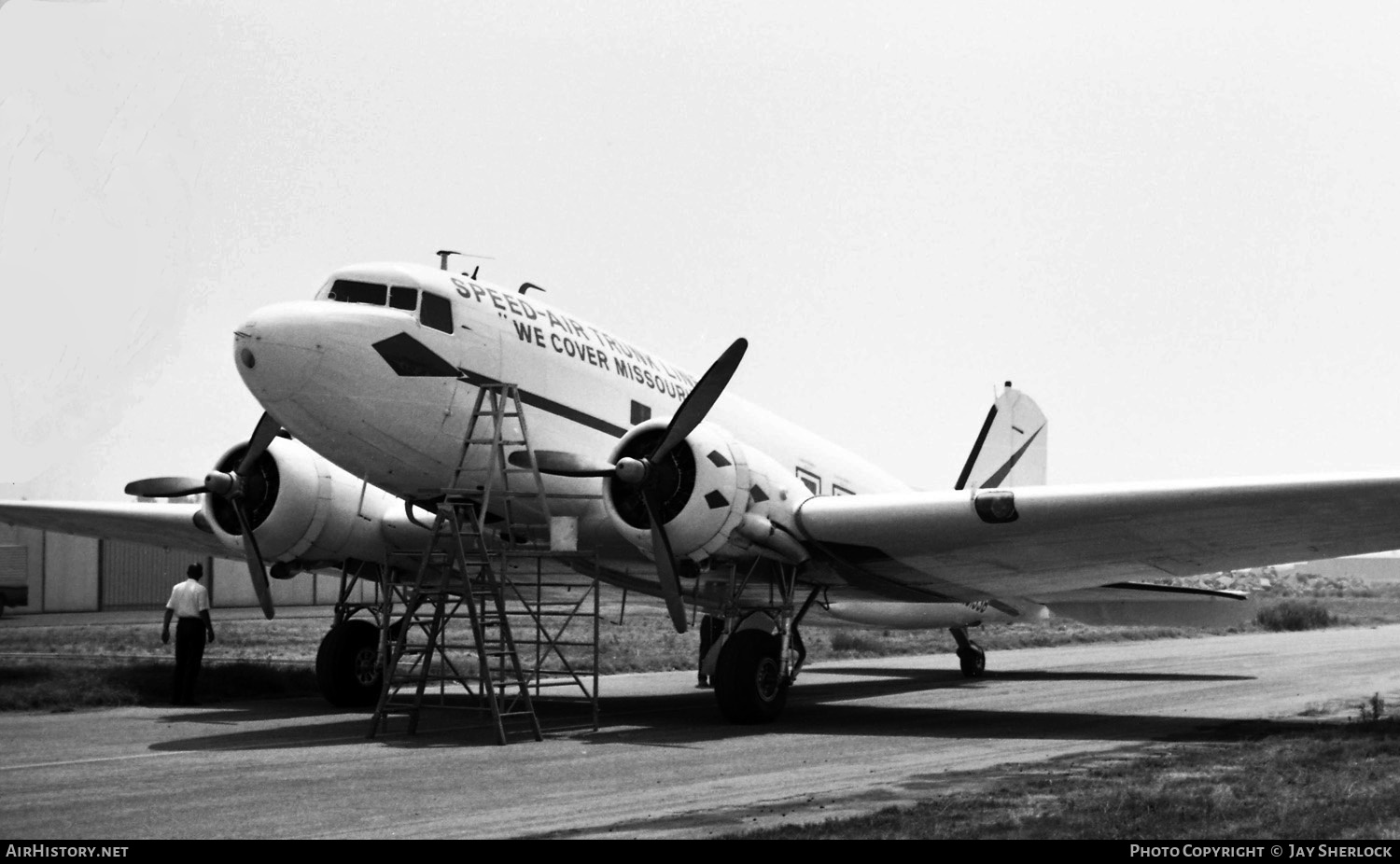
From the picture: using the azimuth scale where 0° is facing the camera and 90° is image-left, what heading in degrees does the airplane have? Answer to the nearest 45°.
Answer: approximately 45°

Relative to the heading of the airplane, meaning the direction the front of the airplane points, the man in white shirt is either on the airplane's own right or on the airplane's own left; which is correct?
on the airplane's own right
